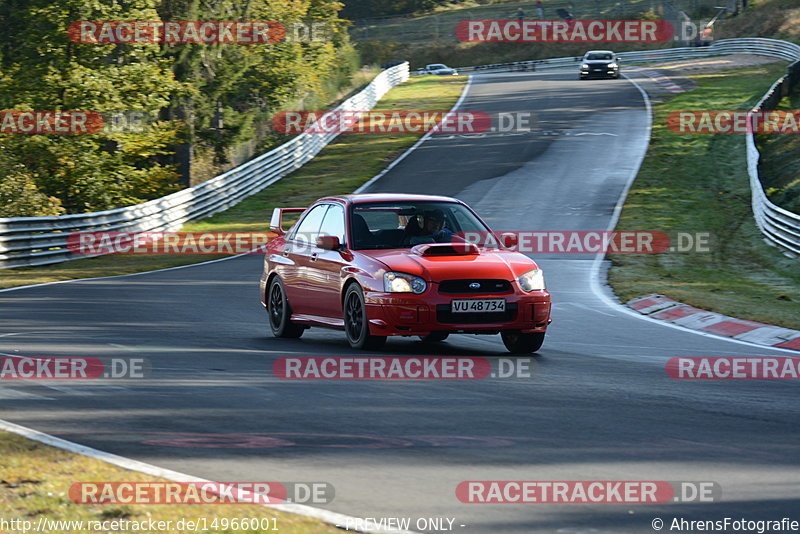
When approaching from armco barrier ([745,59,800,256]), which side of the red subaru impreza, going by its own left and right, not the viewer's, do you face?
left

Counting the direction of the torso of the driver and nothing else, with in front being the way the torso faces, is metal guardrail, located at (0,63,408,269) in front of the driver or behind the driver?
behind

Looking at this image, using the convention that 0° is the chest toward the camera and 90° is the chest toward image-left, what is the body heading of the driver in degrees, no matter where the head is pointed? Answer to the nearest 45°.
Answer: approximately 315°

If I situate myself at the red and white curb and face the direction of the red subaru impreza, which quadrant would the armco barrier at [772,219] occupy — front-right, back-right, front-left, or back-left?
back-right

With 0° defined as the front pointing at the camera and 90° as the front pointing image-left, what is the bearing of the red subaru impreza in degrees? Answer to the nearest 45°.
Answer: approximately 315°

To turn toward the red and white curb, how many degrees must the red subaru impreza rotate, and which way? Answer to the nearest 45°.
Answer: approximately 90° to its left
